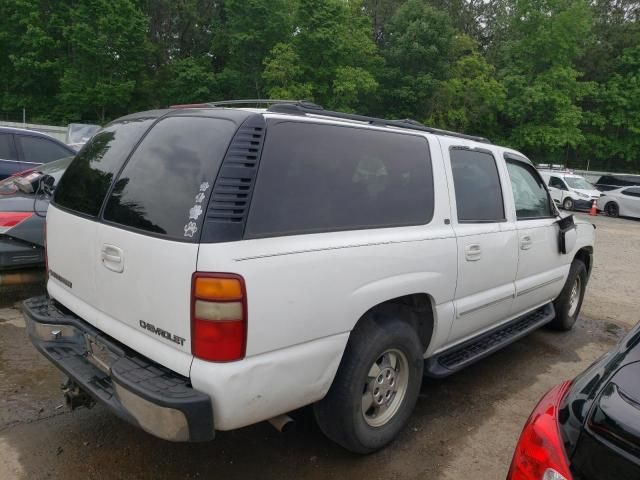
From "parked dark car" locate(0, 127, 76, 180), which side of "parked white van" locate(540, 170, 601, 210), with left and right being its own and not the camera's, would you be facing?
right

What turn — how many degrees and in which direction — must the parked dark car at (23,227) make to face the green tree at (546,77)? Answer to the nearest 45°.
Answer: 0° — it already faces it

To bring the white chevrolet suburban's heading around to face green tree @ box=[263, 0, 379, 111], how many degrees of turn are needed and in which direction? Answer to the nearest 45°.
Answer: approximately 45° to its left

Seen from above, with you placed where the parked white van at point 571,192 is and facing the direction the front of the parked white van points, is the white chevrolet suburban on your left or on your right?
on your right

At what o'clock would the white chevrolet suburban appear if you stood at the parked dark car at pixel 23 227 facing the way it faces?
The white chevrolet suburban is roughly at 4 o'clock from the parked dark car.

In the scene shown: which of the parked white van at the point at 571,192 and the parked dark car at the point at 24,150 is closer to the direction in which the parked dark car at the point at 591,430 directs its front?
the parked white van

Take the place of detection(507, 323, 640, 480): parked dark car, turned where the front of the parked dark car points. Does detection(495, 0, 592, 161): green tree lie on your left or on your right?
on your left

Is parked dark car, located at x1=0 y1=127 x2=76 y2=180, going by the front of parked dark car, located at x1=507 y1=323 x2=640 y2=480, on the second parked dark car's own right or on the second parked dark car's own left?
on the second parked dark car's own left

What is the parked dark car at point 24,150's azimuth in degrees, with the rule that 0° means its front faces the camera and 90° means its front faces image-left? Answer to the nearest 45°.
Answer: approximately 270°

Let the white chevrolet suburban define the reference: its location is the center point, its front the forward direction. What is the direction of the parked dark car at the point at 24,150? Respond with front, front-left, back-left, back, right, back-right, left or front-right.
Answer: left

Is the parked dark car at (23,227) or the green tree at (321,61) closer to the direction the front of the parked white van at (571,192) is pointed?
the parked dark car

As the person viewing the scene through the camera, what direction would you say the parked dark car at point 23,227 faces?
facing away from the viewer and to the right of the viewer
